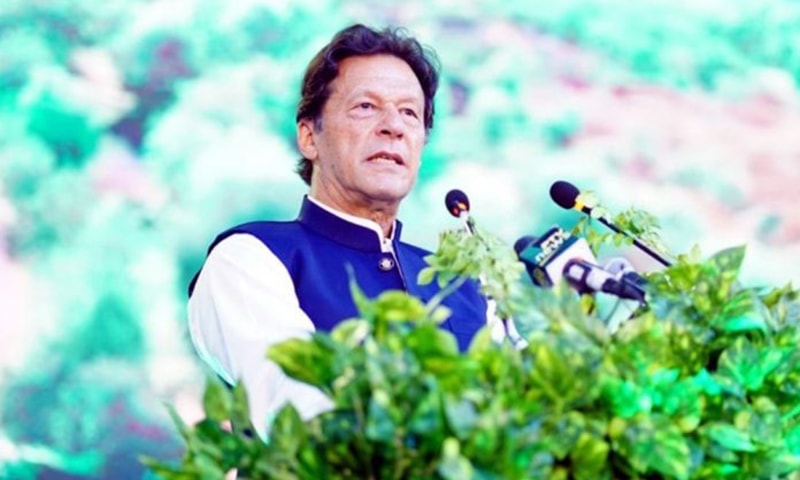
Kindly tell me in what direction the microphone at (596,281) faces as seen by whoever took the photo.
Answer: facing to the left of the viewer

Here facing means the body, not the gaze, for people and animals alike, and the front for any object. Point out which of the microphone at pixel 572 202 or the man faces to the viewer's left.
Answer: the microphone

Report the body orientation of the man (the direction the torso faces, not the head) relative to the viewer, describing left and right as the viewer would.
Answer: facing the viewer and to the right of the viewer

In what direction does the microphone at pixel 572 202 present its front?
to the viewer's left

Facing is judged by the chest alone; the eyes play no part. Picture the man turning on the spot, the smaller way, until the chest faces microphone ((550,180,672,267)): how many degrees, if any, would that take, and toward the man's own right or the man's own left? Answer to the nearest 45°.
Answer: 0° — they already face it

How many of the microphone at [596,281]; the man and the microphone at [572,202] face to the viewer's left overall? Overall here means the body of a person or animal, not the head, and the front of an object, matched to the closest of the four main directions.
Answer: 2

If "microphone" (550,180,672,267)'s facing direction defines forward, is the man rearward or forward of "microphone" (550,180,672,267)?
forward

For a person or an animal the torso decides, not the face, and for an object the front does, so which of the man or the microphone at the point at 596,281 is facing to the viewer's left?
the microphone

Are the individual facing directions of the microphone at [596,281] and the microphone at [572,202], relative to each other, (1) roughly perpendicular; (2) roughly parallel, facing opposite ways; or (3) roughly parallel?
roughly parallel

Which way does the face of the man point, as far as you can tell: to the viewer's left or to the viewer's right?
to the viewer's right
